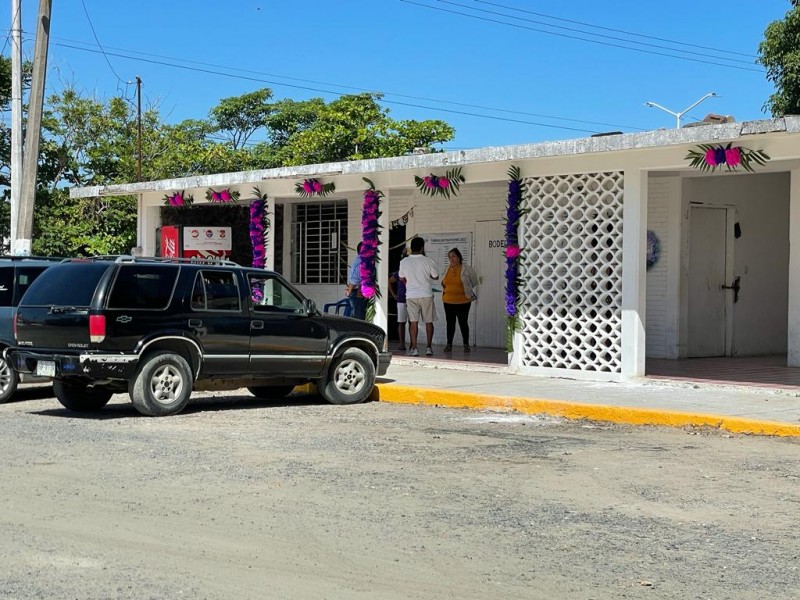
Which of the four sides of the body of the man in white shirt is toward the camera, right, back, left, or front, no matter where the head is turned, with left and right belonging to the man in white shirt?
back

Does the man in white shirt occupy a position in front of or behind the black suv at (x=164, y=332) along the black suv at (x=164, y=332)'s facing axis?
in front

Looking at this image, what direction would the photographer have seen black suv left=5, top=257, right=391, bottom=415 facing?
facing away from the viewer and to the right of the viewer

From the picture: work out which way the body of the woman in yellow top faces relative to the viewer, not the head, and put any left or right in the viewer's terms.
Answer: facing the viewer and to the left of the viewer

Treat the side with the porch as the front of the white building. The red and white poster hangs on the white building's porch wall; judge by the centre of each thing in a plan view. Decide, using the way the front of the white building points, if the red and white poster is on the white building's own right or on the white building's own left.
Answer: on the white building's own right

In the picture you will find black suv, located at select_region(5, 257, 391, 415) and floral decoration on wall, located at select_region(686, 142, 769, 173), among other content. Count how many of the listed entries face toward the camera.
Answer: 1

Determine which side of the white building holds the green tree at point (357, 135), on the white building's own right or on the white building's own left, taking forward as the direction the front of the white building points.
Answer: on the white building's own right

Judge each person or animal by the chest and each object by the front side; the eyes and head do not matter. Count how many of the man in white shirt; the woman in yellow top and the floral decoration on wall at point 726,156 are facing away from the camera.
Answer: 1

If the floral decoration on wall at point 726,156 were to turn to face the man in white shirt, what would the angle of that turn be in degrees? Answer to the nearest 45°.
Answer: approximately 135° to its right

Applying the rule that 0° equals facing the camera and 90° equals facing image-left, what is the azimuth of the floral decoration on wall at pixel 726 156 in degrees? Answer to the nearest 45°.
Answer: approximately 0°

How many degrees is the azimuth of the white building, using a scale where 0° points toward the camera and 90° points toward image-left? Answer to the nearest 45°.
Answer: approximately 45°

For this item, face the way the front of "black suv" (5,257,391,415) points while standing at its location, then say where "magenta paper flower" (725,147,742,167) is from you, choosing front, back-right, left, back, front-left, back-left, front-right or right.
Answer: front-right
